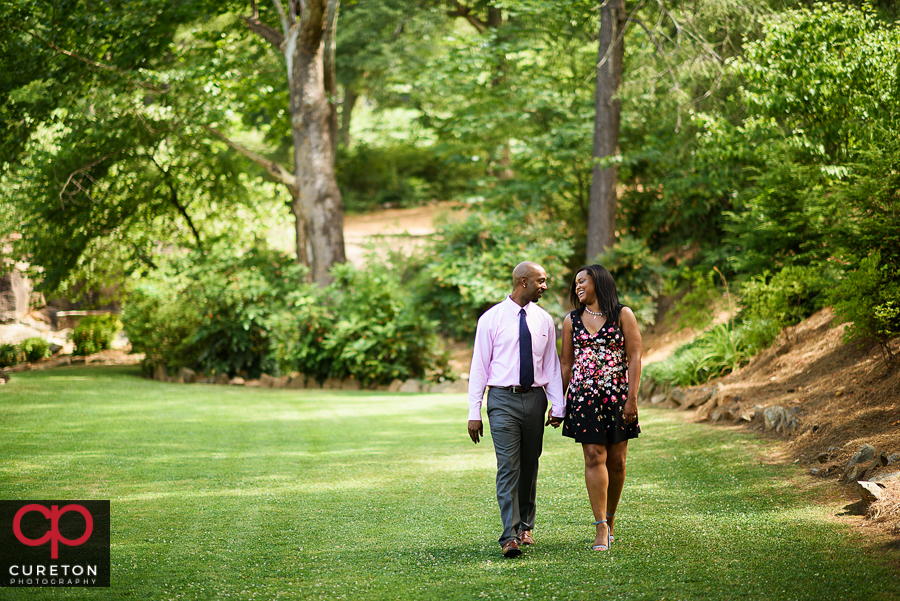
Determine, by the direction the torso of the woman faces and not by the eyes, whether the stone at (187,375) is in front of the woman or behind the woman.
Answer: behind

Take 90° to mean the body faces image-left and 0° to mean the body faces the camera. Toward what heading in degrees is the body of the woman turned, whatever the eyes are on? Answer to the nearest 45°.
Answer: approximately 0°

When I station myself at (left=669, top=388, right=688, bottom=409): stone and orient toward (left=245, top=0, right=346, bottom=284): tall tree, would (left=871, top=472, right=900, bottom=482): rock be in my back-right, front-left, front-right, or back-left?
back-left

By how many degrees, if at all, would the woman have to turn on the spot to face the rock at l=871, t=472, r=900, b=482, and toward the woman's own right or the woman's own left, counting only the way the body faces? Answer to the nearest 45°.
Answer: approximately 135° to the woman's own left

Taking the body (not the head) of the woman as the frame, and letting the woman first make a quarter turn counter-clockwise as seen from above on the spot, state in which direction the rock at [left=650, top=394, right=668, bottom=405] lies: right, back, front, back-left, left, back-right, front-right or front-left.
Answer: left
